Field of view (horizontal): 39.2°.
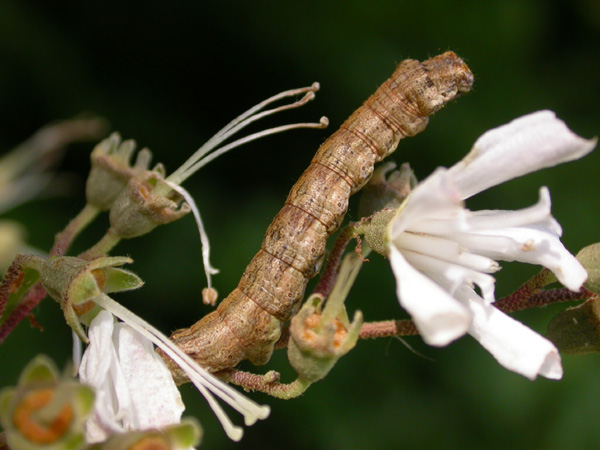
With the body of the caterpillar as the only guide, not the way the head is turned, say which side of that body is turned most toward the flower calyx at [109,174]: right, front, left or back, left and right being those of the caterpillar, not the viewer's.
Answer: back

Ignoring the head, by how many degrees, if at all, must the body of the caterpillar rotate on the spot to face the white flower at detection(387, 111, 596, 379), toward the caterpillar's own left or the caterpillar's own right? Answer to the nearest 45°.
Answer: approximately 45° to the caterpillar's own right

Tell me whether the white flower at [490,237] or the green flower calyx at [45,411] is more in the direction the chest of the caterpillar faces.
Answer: the white flower

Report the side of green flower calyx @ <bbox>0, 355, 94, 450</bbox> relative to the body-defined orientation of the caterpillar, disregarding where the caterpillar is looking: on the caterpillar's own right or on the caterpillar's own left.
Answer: on the caterpillar's own right

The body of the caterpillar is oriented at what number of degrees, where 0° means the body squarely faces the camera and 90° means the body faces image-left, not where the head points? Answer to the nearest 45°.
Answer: approximately 270°

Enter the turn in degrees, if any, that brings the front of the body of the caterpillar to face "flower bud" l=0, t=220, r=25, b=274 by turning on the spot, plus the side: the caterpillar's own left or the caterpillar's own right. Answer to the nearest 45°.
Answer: approximately 135° to the caterpillar's own left

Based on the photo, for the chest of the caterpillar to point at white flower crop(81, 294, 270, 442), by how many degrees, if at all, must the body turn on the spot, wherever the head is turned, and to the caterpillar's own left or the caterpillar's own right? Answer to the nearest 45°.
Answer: approximately 135° to the caterpillar's own right
